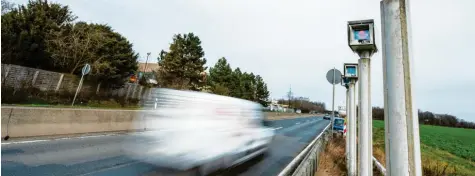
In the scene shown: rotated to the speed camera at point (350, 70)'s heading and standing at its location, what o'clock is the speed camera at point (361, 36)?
the speed camera at point (361, 36) is roughly at 12 o'clock from the speed camera at point (350, 70).

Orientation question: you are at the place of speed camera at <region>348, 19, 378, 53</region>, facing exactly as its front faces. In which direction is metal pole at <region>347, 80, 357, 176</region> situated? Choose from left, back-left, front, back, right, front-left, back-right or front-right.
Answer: back

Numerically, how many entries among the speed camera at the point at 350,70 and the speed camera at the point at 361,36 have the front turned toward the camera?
2

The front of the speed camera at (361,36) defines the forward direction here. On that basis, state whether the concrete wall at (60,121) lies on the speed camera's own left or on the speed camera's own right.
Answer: on the speed camera's own right

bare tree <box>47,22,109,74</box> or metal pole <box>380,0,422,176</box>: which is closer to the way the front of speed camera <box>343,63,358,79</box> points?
the metal pole

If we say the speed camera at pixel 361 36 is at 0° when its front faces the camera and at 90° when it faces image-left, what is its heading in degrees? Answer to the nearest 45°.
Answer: approximately 0°

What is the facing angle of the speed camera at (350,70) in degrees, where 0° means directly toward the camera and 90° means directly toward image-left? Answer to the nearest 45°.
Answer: approximately 0°

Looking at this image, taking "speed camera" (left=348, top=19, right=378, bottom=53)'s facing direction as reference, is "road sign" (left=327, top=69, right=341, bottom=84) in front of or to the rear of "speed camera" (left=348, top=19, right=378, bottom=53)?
to the rear

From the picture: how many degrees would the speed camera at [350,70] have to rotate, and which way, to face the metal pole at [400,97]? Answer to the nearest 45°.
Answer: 0° — it already faces it
